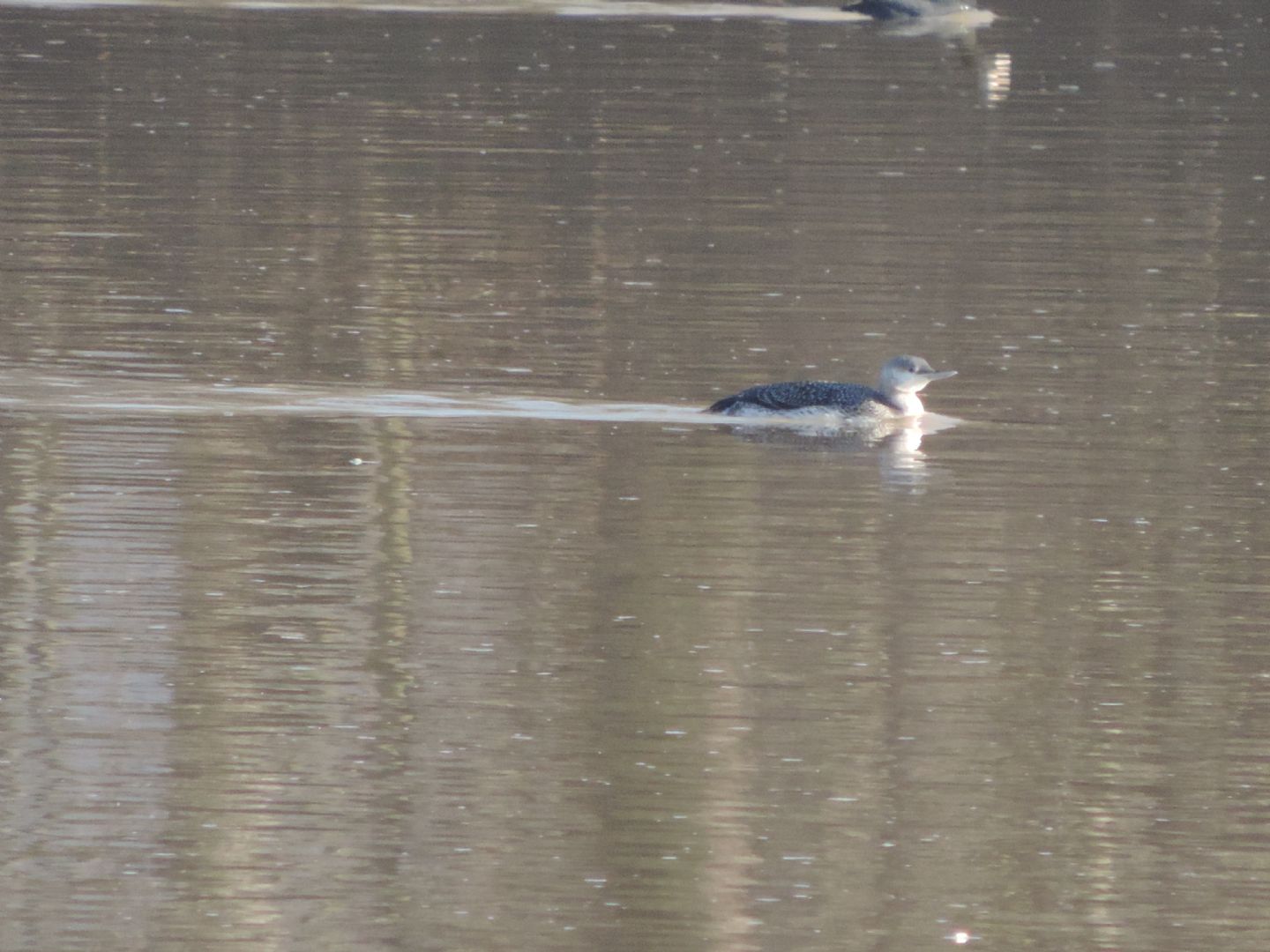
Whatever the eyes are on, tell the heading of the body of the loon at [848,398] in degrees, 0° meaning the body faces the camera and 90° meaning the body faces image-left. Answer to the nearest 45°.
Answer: approximately 270°
